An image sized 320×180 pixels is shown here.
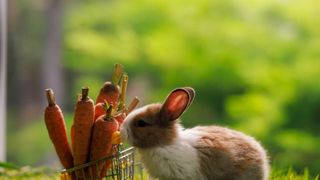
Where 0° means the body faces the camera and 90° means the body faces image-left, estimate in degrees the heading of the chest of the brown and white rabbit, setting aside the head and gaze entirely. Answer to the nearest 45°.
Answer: approximately 90°
